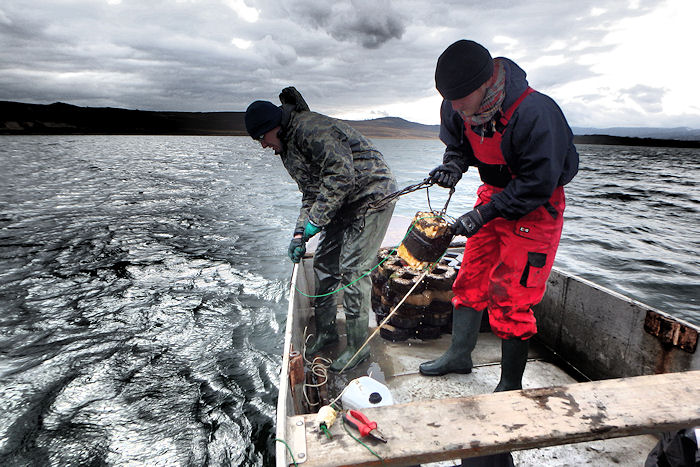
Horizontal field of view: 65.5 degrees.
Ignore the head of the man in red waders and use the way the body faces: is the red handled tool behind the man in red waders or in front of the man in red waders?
in front

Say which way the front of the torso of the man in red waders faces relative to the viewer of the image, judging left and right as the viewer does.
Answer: facing the viewer and to the left of the viewer

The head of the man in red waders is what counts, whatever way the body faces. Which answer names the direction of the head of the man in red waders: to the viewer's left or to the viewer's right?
to the viewer's left

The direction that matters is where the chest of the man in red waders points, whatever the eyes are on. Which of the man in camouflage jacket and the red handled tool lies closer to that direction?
the red handled tool

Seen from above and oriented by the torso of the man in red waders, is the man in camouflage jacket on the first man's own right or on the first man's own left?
on the first man's own right
